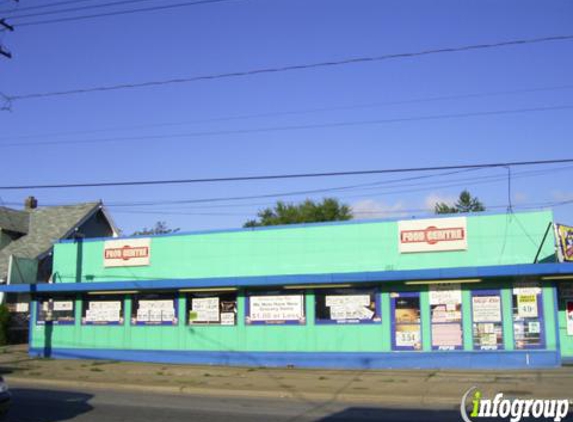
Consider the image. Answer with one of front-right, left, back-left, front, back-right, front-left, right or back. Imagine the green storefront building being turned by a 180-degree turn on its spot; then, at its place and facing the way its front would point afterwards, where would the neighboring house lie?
front-left

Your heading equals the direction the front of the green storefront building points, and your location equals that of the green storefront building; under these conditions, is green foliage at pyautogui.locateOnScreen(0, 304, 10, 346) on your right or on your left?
on your right

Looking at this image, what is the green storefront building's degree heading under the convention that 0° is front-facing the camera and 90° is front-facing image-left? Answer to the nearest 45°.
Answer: approximately 0°

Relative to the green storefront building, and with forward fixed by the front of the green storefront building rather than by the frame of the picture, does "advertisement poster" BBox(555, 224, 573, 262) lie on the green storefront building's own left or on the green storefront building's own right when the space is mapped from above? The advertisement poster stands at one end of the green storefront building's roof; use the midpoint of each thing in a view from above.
on the green storefront building's own left
